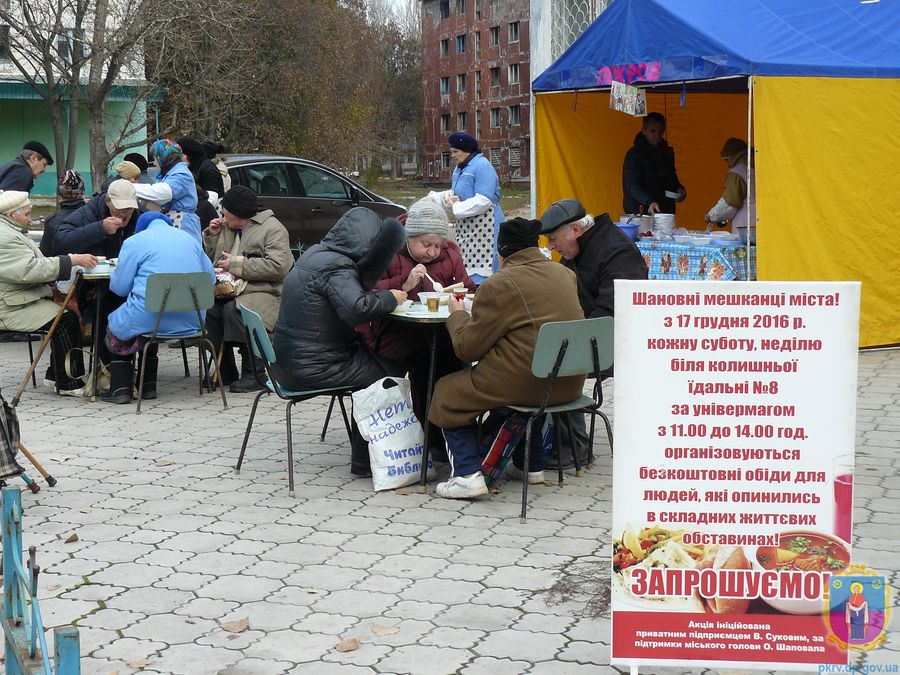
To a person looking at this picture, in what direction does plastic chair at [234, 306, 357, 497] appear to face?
facing away from the viewer and to the right of the viewer

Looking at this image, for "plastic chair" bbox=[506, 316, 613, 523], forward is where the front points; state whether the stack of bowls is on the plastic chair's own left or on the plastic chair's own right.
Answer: on the plastic chair's own right

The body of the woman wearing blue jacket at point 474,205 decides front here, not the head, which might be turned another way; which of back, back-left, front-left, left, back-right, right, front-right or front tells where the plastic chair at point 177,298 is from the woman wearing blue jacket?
front

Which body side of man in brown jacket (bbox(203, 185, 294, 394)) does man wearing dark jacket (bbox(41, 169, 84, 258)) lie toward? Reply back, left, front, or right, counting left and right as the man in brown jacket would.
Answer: right

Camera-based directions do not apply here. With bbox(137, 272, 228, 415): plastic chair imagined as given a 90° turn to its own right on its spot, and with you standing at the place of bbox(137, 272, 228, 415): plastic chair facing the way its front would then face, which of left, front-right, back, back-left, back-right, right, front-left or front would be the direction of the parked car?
left

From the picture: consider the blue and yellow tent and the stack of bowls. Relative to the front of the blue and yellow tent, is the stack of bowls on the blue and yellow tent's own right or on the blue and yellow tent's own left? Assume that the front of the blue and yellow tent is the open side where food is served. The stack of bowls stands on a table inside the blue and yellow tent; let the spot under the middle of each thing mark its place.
on the blue and yellow tent's own right

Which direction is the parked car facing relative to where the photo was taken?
to the viewer's right

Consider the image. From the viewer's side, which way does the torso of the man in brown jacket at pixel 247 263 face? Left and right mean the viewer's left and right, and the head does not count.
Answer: facing the viewer and to the left of the viewer

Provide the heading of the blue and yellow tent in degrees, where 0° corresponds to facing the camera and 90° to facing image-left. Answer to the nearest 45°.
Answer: approximately 45°

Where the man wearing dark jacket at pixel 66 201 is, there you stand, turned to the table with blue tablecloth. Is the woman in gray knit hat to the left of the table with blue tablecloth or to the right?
right

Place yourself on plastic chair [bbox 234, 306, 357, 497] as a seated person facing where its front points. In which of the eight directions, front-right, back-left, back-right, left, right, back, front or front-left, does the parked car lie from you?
front-left

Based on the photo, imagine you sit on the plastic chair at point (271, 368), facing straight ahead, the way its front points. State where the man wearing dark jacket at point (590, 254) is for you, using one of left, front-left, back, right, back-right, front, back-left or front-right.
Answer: front-right

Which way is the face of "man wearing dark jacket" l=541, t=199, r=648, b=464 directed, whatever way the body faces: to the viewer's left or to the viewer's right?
to the viewer's left

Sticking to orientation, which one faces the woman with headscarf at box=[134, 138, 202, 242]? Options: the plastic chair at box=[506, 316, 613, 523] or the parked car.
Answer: the plastic chair

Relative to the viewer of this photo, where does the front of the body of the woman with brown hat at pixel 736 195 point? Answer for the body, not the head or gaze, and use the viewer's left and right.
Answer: facing to the left of the viewer

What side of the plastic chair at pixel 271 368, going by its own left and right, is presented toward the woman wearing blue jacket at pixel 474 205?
front
